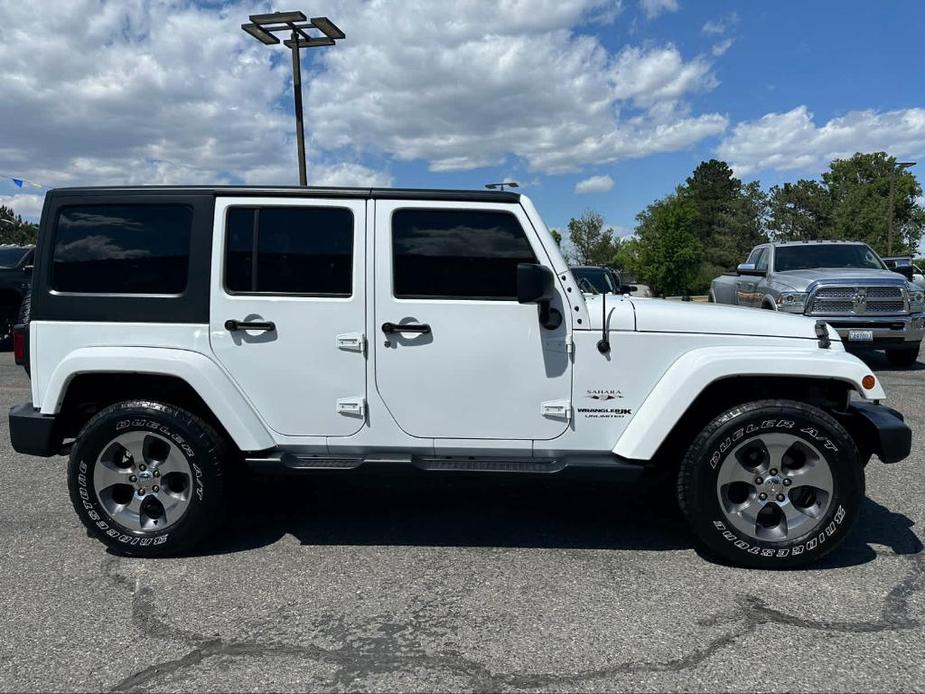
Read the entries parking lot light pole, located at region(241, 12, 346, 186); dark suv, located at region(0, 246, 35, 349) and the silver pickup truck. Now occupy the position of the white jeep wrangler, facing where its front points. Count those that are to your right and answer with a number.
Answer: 0

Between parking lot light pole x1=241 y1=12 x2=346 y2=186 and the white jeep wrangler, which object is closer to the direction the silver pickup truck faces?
the white jeep wrangler

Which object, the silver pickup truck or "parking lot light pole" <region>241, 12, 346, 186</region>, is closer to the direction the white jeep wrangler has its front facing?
the silver pickup truck

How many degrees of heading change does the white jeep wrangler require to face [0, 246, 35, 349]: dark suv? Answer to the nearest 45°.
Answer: approximately 135° to its left

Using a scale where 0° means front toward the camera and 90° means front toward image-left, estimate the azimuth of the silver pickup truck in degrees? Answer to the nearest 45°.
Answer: approximately 315°

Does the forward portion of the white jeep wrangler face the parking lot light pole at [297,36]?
no

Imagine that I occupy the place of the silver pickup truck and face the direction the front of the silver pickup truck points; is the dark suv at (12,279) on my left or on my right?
on my right

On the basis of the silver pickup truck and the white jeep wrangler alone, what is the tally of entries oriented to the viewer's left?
0

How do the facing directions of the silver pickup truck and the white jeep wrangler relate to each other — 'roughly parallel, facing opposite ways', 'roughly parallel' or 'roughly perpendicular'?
roughly perpendicular

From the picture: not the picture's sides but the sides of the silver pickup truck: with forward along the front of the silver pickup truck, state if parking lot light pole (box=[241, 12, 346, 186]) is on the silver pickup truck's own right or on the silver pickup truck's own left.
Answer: on the silver pickup truck's own right

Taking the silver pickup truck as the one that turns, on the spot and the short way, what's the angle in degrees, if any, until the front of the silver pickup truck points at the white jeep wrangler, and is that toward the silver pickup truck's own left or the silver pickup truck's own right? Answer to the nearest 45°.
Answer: approximately 45° to the silver pickup truck's own right

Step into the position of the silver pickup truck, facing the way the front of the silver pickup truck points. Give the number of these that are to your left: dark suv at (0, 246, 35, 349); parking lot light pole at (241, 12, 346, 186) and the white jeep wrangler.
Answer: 0

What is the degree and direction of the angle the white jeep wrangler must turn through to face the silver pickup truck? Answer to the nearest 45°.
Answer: approximately 45° to its left

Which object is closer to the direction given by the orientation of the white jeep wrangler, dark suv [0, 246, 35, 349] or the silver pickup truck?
the silver pickup truck

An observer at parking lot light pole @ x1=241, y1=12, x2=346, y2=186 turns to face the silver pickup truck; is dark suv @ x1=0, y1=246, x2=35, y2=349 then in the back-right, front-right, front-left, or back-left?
back-right

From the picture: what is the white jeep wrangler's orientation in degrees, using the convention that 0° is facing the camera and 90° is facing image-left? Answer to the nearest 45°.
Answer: approximately 270°
